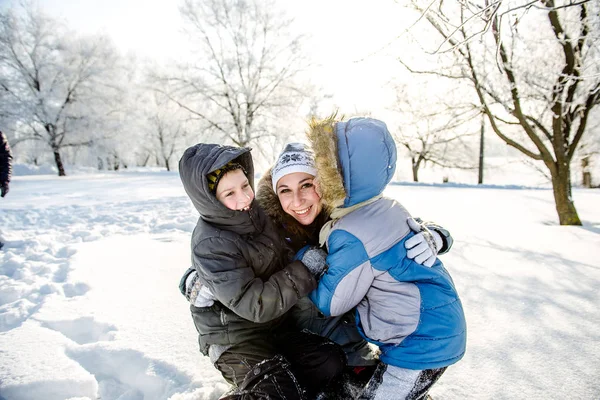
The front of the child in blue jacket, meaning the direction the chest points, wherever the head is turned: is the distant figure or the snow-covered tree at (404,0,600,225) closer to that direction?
the distant figure

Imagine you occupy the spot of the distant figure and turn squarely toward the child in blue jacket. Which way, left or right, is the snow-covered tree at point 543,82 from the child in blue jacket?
left

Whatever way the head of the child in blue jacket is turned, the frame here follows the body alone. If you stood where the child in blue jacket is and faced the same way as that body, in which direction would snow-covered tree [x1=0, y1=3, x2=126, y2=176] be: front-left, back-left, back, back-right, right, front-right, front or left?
front-right

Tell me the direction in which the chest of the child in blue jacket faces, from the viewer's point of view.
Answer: to the viewer's left

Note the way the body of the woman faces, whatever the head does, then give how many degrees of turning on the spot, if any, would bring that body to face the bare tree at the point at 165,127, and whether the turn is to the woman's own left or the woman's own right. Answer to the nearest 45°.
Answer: approximately 135° to the woman's own right

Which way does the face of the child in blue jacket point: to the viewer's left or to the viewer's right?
to the viewer's left

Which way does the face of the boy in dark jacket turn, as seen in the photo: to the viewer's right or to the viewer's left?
to the viewer's right

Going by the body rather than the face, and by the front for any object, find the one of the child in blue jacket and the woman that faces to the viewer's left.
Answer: the child in blue jacket
